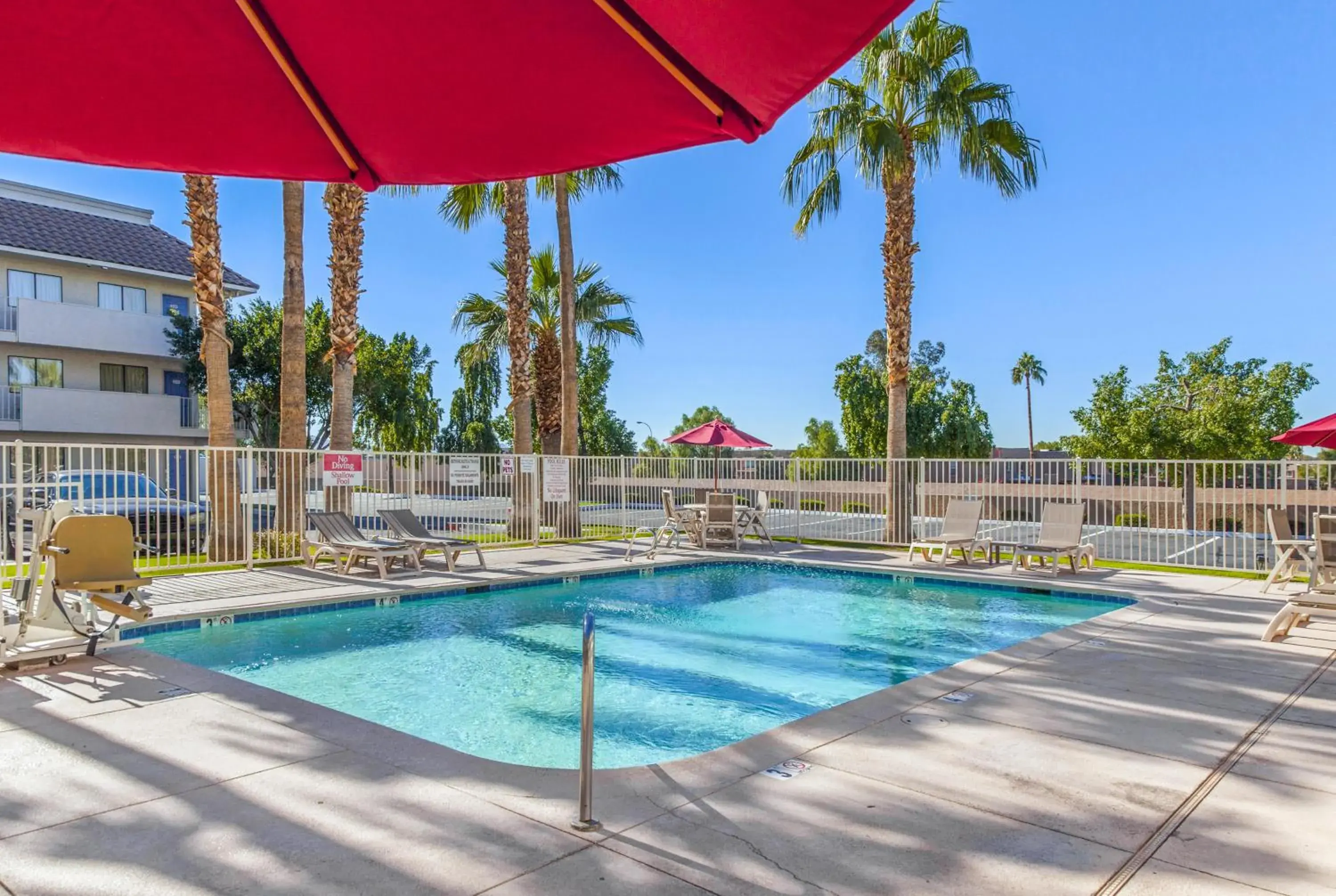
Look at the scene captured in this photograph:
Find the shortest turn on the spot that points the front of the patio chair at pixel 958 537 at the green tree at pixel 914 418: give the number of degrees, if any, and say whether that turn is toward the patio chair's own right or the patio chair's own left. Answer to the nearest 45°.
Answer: approximately 135° to the patio chair's own right

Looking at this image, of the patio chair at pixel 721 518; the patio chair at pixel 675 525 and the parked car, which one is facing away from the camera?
the patio chair at pixel 721 518

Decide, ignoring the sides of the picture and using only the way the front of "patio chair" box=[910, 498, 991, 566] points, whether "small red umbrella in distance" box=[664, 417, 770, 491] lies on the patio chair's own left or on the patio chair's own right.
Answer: on the patio chair's own right

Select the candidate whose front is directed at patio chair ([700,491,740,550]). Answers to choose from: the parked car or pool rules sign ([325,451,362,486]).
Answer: the parked car

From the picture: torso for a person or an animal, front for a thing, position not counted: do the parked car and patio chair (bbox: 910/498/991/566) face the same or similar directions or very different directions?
very different directions

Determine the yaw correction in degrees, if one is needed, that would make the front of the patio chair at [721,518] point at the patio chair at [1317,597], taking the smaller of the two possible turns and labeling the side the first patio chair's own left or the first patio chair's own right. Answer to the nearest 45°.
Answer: approximately 135° to the first patio chair's own right

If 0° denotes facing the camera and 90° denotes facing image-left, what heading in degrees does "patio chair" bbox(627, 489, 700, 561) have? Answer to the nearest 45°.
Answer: approximately 270°

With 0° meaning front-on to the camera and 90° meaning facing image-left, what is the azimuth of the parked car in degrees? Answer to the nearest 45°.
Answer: approximately 270°
